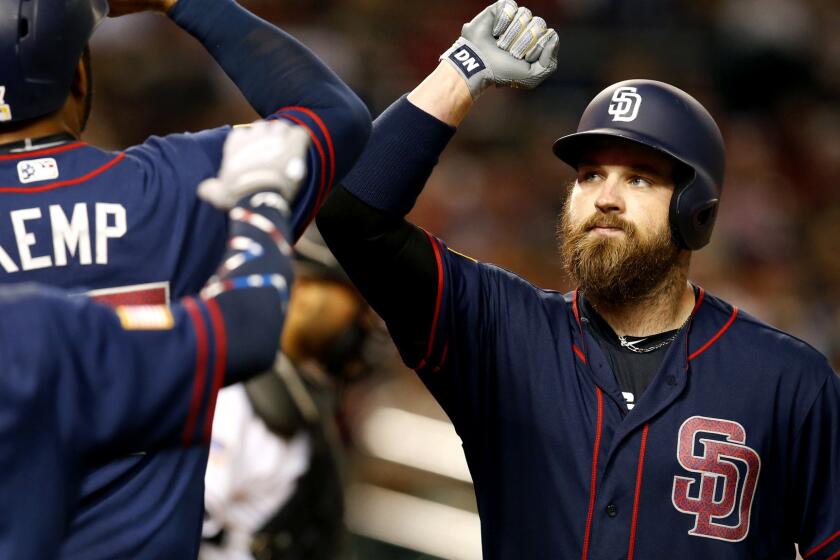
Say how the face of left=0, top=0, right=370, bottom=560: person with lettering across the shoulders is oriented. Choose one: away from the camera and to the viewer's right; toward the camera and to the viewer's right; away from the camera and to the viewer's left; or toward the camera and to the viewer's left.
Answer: away from the camera and to the viewer's right

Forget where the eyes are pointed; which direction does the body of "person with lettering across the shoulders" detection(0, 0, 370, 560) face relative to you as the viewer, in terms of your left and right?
facing away from the viewer

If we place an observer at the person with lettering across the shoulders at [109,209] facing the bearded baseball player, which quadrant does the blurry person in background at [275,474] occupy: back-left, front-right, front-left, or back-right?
front-left

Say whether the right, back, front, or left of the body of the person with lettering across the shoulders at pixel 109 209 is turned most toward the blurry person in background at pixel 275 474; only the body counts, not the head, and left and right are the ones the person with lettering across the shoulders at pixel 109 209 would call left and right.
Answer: front

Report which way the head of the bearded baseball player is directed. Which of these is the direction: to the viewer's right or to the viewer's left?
to the viewer's left

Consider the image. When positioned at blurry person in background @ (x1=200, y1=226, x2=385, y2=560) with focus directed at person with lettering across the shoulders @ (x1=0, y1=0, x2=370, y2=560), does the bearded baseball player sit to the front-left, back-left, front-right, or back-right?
front-left

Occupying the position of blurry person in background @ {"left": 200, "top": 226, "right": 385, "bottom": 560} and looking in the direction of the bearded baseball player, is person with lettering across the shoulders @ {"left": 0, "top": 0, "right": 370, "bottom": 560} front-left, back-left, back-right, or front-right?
front-right

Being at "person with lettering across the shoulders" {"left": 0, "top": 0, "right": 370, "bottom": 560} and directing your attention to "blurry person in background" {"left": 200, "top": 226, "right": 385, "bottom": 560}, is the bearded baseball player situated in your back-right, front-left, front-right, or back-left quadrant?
front-right
